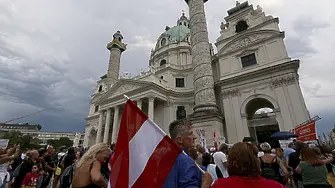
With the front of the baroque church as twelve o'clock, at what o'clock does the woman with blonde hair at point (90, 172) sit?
The woman with blonde hair is roughly at 11 o'clock from the baroque church.

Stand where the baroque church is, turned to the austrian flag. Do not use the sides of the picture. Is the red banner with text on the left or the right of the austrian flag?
left

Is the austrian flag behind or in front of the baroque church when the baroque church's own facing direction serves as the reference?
in front

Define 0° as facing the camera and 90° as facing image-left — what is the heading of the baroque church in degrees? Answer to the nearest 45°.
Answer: approximately 45°

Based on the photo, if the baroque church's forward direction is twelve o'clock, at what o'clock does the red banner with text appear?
The red banner with text is roughly at 10 o'clock from the baroque church.
